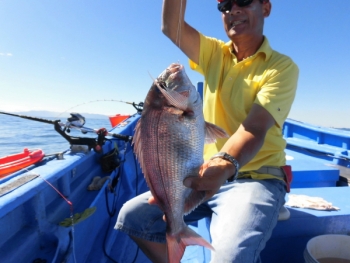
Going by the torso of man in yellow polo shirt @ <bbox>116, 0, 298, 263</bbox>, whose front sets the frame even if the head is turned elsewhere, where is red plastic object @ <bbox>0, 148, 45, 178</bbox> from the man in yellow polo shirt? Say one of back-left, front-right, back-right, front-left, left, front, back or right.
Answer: front-right

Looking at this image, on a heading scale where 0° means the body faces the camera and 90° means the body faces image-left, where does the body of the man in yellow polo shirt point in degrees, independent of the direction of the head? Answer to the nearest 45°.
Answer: approximately 45°

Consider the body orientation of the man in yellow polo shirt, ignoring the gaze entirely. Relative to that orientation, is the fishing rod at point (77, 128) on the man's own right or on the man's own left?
on the man's own right
